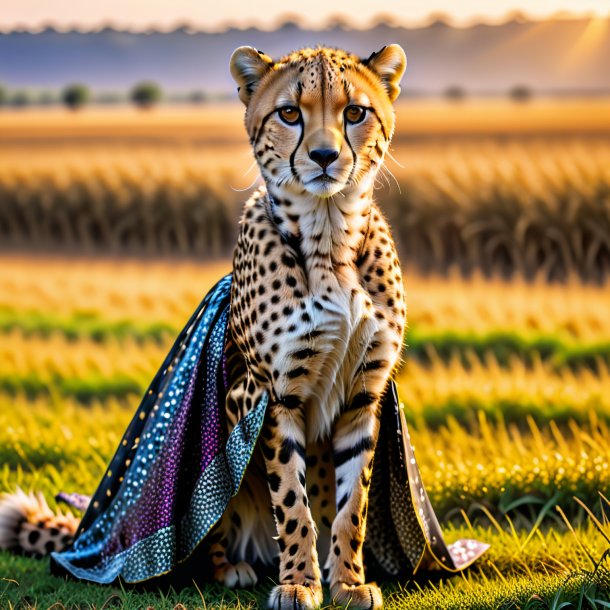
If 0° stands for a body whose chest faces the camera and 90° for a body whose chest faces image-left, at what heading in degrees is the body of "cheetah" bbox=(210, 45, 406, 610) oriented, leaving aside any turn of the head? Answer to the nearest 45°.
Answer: approximately 0°
